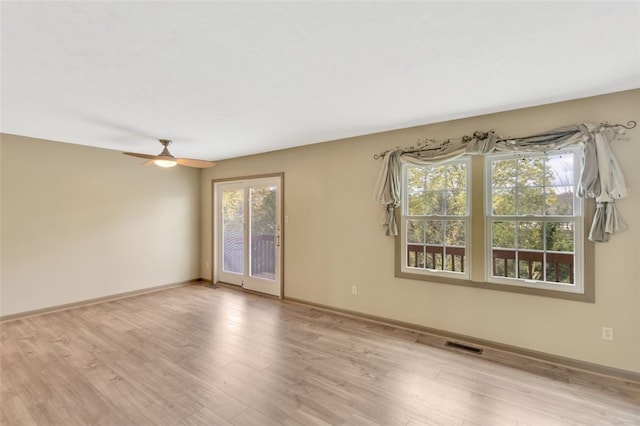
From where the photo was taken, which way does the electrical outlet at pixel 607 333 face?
toward the camera

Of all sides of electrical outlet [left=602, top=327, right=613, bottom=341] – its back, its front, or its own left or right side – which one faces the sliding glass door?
right

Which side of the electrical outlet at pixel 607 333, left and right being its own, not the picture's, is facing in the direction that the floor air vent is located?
right

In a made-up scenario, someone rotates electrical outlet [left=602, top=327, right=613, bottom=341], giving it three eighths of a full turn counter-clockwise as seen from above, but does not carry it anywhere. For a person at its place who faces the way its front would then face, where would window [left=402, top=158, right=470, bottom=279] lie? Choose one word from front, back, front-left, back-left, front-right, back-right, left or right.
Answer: back-left
